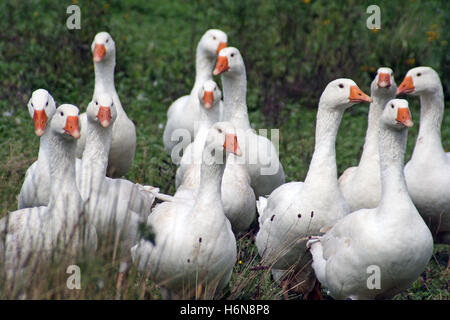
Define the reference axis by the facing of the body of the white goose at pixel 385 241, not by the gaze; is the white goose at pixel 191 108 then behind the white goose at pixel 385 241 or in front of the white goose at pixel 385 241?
behind

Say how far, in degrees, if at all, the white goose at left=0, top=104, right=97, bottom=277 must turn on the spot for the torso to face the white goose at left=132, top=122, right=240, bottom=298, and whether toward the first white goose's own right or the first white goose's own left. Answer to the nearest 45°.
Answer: approximately 45° to the first white goose's own left

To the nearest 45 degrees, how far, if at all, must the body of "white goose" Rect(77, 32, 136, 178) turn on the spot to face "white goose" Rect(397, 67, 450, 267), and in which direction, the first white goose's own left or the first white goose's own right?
approximately 45° to the first white goose's own left

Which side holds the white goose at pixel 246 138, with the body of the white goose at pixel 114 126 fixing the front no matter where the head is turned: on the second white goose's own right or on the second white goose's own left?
on the second white goose's own left

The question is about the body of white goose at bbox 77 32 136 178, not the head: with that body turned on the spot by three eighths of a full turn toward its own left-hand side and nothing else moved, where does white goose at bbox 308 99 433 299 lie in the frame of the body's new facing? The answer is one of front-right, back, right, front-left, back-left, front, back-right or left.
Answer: right

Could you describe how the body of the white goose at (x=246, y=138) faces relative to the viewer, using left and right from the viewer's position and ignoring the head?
facing the viewer and to the left of the viewer

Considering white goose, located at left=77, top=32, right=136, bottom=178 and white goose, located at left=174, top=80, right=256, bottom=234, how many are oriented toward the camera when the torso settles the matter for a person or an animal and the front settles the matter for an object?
2

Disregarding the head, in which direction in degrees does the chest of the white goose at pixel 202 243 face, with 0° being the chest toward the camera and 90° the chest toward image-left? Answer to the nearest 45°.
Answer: approximately 315°

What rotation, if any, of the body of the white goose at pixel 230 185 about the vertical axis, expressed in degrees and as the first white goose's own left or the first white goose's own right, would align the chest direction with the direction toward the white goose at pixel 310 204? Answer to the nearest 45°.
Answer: approximately 45° to the first white goose's own left

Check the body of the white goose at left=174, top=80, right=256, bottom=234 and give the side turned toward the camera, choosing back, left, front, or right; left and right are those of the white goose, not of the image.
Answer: front

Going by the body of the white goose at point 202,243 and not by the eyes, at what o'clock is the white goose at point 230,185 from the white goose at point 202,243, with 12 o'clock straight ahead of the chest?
the white goose at point 230,185 is roughly at 8 o'clock from the white goose at point 202,243.

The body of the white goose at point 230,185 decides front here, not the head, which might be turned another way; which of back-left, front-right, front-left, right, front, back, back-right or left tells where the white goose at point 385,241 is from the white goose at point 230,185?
front-left

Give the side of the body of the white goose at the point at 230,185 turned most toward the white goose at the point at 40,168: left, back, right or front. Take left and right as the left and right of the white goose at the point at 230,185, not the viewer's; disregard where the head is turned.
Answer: right

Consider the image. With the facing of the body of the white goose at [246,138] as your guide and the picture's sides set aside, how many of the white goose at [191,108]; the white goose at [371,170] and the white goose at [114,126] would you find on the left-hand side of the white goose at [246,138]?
1

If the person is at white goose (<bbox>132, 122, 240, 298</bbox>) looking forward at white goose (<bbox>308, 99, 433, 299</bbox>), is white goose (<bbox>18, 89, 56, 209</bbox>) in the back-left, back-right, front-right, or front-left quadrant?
back-left
